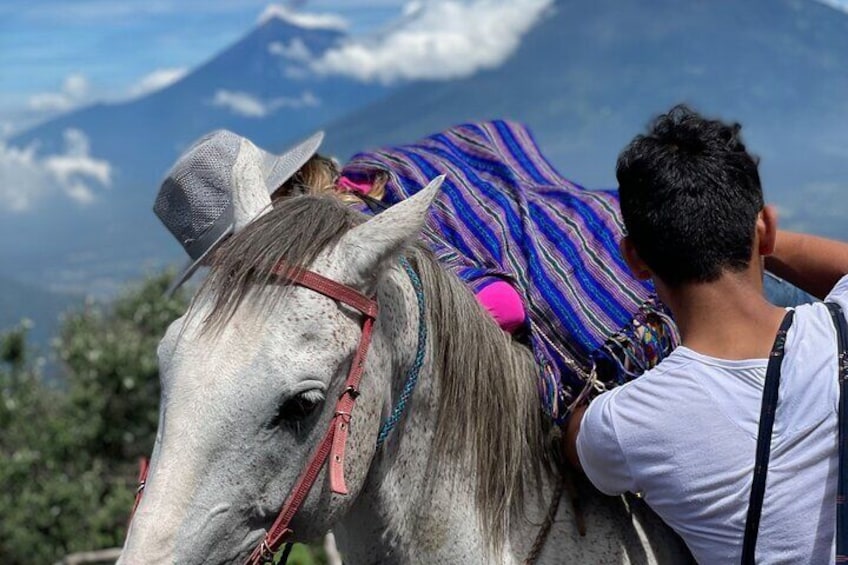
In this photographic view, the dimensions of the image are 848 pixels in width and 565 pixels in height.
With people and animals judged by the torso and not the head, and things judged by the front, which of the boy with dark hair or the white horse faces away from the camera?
the boy with dark hair

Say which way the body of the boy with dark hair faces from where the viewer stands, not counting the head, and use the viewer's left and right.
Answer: facing away from the viewer

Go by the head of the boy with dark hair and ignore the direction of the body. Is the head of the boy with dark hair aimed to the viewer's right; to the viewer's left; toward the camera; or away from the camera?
away from the camera

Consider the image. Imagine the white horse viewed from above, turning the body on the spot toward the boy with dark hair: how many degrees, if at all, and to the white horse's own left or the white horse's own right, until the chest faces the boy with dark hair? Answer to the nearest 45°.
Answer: approximately 135° to the white horse's own left

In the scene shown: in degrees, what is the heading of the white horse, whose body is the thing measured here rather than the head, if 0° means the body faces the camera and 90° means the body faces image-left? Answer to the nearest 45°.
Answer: approximately 45°

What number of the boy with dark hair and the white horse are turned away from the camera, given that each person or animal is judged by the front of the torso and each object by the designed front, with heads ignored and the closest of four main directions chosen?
1

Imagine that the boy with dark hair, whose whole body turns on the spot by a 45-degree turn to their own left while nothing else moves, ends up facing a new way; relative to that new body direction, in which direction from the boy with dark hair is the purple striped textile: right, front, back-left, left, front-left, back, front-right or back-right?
front
